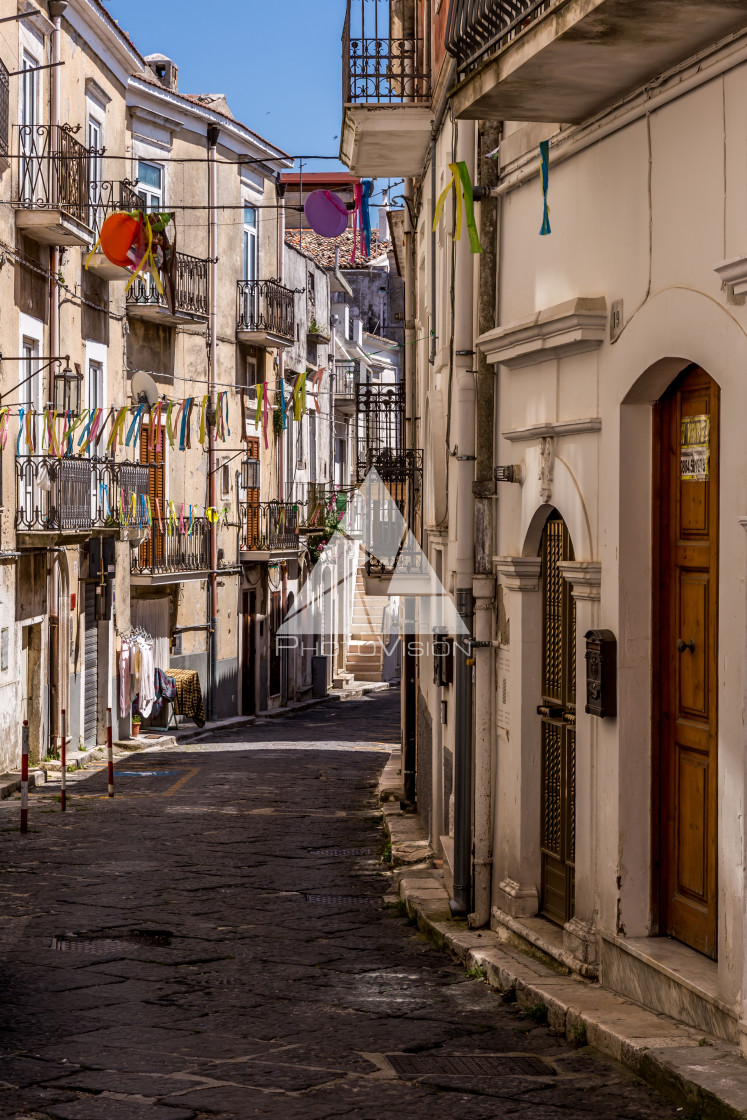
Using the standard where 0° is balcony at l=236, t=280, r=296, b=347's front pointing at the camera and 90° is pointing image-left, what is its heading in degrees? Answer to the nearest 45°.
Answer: approximately 315°

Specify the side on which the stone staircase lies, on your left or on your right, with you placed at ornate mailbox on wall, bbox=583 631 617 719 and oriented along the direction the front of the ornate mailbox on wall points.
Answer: on your right

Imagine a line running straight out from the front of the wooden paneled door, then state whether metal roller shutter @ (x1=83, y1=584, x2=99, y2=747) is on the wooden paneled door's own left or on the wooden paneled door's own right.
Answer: on the wooden paneled door's own right

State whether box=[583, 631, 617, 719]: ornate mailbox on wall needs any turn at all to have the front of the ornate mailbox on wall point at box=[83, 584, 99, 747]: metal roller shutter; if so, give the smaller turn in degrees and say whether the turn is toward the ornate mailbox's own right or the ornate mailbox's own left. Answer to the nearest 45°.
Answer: approximately 90° to the ornate mailbox's own right

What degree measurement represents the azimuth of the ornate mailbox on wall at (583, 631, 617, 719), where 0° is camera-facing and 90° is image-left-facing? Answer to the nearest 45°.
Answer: approximately 45°

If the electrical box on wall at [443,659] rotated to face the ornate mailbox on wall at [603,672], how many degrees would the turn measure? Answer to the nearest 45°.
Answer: approximately 45° to its left

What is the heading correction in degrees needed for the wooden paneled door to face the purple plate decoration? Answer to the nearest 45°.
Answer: approximately 90° to its right

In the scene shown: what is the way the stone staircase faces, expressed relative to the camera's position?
facing the viewer

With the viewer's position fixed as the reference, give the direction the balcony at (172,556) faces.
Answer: facing the viewer and to the right of the viewer

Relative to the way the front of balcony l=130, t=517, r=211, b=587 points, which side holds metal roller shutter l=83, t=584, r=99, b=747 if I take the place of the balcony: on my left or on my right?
on my right

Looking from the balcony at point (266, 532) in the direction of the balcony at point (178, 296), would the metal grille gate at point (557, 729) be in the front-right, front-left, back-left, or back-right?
front-left

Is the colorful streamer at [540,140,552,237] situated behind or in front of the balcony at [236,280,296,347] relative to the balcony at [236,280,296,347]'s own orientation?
in front

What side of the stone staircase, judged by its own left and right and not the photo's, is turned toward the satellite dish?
front
